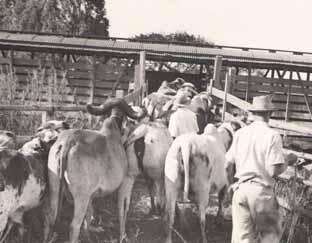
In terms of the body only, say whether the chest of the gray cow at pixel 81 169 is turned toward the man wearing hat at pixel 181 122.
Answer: yes

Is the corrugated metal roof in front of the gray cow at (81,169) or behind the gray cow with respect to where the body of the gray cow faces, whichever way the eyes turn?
in front

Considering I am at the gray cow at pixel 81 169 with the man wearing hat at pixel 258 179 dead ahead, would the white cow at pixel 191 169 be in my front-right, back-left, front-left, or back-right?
front-left

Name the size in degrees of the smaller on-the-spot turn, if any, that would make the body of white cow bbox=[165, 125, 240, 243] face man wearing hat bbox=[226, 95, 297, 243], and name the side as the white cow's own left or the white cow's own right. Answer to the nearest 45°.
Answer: approximately 90° to the white cow's own right

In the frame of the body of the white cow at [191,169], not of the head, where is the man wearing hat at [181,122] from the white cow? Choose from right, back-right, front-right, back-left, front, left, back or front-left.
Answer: front-left

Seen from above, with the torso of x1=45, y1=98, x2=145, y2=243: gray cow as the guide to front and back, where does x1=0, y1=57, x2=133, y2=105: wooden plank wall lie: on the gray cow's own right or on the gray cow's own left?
on the gray cow's own left

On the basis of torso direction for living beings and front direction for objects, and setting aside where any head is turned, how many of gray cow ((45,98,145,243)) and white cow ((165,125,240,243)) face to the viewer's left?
0

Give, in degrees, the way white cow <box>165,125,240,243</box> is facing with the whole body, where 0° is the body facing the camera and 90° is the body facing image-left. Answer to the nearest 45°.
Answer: approximately 225°

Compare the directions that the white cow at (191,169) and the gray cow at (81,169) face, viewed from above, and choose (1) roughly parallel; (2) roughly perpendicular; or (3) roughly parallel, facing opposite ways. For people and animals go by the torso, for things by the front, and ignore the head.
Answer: roughly parallel

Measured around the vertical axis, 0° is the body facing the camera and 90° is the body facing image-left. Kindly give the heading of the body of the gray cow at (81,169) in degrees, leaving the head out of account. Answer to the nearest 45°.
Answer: approximately 225°

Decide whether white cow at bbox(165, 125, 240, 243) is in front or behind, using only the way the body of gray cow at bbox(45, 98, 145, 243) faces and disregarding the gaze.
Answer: in front

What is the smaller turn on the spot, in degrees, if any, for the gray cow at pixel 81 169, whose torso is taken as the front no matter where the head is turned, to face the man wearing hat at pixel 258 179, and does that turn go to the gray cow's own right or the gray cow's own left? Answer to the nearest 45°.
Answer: approximately 90° to the gray cow's own right

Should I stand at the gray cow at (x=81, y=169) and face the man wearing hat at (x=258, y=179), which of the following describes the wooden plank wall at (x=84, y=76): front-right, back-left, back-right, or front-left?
back-left
